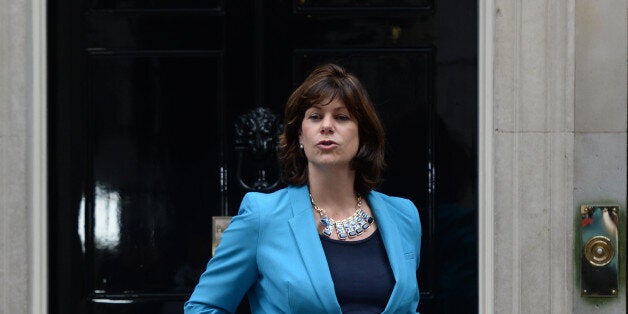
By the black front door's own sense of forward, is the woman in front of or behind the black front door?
in front

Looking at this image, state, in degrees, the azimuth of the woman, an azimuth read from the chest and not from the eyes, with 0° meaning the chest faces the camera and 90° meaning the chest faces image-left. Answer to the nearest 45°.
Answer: approximately 315°
